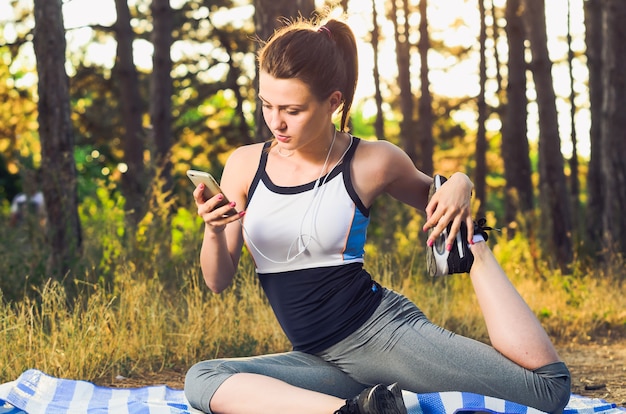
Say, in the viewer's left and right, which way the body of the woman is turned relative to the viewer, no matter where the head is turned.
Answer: facing the viewer and to the left of the viewer

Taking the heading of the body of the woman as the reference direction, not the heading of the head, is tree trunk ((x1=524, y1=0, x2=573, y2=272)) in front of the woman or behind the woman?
behind

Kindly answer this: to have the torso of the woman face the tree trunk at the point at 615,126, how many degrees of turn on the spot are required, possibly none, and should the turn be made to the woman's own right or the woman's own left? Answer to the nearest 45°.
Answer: approximately 180°

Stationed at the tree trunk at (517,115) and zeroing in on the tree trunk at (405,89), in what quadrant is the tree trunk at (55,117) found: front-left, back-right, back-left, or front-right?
back-left

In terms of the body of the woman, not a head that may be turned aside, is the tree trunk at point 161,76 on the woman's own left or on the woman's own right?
on the woman's own right

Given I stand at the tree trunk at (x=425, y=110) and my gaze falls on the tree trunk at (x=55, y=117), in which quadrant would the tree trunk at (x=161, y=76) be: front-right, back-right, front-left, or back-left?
front-right

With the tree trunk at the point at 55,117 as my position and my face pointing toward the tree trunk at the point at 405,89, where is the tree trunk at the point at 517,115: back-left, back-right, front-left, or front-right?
front-right

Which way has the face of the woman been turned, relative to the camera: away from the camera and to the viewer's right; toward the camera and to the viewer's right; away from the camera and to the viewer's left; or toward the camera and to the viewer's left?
toward the camera and to the viewer's left

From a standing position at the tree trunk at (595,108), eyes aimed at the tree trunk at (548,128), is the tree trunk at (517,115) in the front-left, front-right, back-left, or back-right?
front-right

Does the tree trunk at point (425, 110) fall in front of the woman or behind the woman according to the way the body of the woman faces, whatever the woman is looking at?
behind

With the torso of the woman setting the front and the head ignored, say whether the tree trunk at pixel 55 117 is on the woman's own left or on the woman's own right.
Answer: on the woman's own right
